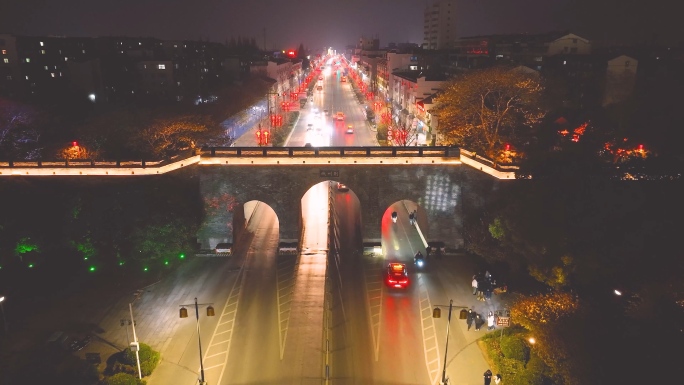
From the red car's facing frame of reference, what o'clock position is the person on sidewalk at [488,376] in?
The person on sidewalk is roughly at 5 o'clock from the red car.

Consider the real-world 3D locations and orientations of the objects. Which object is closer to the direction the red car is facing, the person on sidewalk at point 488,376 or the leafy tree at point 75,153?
the leafy tree

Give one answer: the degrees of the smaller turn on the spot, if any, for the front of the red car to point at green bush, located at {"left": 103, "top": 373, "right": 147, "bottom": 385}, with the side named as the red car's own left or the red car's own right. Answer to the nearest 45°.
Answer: approximately 135° to the red car's own left

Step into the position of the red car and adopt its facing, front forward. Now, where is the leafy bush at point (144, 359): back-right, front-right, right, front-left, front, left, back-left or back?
back-left

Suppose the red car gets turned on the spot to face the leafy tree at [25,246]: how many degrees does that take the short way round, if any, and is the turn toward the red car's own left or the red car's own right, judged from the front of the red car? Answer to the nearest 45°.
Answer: approximately 90° to the red car's own left

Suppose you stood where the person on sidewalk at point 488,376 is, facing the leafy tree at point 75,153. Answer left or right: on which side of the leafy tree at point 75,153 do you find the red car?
right

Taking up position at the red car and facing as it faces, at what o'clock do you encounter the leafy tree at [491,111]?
The leafy tree is roughly at 1 o'clock from the red car.

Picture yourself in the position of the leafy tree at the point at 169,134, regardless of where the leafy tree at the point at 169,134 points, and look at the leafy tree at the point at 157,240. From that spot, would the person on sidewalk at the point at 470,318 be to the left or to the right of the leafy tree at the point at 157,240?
left

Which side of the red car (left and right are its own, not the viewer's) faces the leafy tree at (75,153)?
left

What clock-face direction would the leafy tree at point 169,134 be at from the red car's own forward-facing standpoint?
The leafy tree is roughly at 10 o'clock from the red car.

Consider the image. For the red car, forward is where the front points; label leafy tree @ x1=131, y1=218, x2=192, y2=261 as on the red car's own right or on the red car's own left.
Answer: on the red car's own left

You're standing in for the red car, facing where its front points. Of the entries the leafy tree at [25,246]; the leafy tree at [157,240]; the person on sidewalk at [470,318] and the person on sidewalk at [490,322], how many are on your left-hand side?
2

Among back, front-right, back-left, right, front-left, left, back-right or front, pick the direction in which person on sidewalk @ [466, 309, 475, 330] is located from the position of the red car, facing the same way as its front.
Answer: back-right

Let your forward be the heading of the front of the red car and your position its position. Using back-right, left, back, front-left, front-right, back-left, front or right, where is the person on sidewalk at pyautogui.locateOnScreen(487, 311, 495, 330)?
back-right

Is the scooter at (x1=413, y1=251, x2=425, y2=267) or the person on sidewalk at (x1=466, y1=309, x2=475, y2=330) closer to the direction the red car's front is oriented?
the scooter

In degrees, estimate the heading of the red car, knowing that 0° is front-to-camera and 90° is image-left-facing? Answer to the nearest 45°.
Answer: approximately 180°

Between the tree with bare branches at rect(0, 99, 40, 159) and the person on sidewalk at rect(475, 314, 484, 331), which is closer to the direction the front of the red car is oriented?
the tree with bare branches
